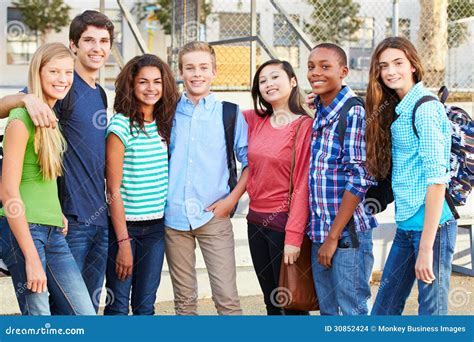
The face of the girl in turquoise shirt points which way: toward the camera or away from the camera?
toward the camera

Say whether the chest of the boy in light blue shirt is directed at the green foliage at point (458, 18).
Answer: no

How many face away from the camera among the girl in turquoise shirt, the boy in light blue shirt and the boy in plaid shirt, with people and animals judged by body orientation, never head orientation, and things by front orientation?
0

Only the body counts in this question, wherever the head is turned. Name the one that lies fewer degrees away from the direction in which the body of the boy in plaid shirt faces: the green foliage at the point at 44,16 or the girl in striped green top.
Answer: the girl in striped green top

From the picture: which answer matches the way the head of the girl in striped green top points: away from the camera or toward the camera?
toward the camera

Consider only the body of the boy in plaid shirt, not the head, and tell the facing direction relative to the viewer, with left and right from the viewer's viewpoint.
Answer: facing the viewer and to the left of the viewer

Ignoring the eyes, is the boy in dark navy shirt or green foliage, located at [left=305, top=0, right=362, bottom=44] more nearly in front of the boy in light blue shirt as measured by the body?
the boy in dark navy shirt

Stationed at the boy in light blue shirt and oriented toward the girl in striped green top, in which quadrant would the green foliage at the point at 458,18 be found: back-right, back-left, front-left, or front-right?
back-right

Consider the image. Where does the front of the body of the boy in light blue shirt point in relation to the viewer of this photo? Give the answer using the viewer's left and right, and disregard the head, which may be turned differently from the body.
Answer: facing the viewer

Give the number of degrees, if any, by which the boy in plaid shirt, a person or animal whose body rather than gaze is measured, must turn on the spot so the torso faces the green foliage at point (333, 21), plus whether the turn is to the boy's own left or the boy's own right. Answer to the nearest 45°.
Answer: approximately 135° to the boy's own right

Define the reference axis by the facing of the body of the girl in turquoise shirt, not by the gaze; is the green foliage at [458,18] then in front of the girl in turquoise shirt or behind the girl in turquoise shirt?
behind

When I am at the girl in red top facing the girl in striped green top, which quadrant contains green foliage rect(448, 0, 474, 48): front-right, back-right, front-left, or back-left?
back-right

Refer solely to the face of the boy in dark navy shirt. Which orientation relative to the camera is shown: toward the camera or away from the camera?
toward the camera

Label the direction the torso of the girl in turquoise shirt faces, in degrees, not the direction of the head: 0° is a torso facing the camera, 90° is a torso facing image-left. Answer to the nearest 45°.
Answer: approximately 45°
